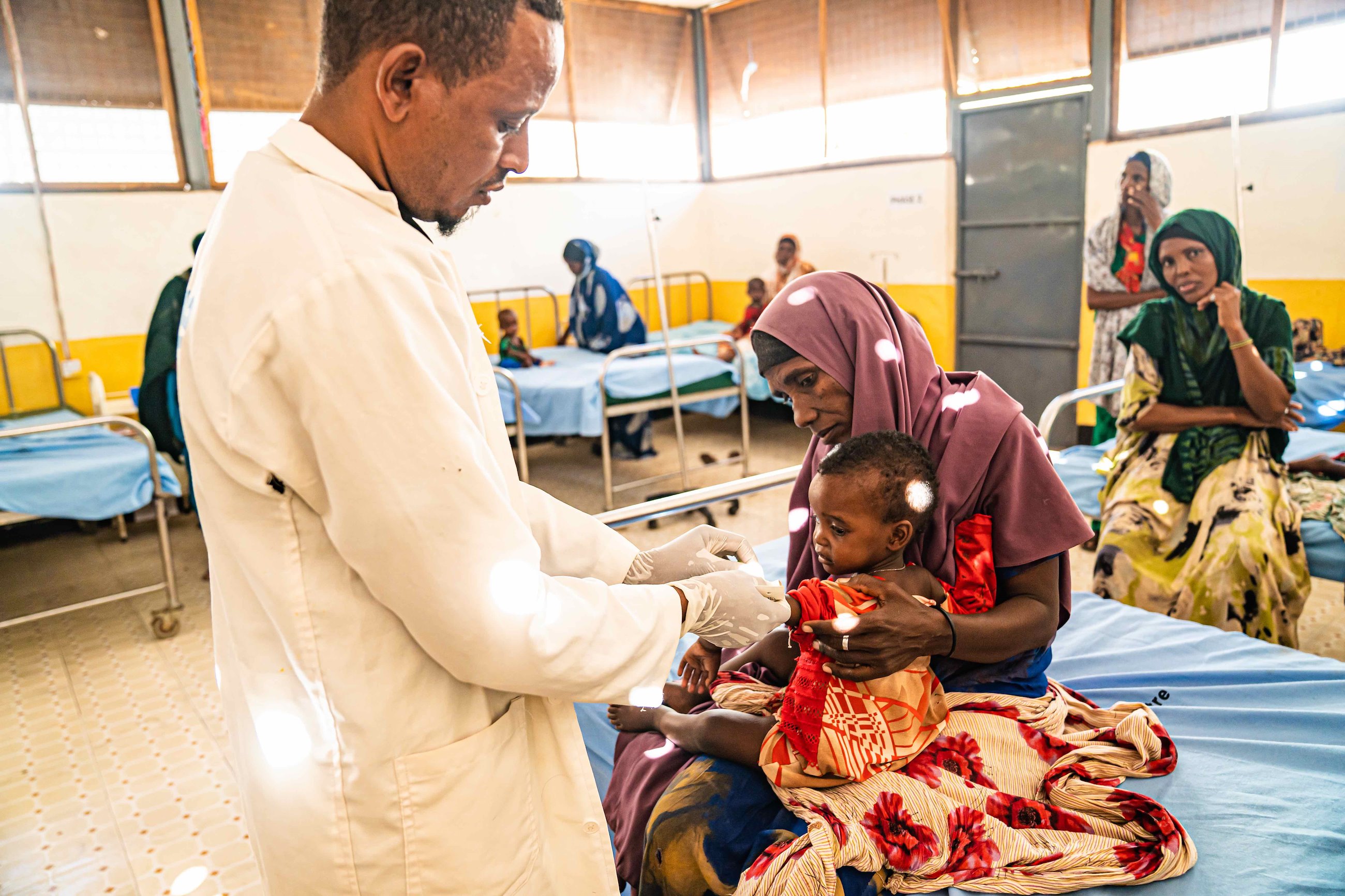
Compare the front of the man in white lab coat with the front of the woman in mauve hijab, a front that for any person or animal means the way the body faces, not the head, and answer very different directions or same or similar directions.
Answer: very different directions

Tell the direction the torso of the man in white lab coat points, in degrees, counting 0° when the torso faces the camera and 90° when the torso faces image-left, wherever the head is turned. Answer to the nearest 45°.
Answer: approximately 270°

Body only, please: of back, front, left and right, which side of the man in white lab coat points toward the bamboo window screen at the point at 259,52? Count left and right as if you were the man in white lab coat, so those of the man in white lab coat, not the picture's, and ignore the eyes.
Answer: left

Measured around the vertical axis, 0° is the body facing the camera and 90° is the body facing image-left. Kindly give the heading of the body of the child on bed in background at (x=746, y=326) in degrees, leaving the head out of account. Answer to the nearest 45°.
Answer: approximately 45°

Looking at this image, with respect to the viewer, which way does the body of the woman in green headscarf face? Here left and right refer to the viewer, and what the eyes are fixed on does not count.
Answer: facing the viewer

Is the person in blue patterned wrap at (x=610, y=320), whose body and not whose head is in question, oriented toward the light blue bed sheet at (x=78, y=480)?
yes

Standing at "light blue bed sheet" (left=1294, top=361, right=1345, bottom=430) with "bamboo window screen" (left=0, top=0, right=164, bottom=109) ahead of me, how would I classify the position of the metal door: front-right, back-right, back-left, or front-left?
front-right

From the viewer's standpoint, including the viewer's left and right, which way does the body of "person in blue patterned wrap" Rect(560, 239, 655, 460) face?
facing the viewer and to the left of the viewer

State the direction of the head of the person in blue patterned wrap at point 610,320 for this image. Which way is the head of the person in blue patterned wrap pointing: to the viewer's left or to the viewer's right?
to the viewer's left

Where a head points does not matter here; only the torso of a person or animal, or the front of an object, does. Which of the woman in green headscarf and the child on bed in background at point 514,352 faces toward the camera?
the woman in green headscarf

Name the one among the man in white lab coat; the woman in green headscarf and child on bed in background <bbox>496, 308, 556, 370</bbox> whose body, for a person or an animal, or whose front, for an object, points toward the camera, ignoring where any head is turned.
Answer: the woman in green headscarf

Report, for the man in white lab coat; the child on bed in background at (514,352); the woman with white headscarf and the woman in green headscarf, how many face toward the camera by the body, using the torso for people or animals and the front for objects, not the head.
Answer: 2

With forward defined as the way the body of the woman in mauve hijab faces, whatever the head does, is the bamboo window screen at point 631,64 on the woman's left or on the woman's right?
on the woman's right

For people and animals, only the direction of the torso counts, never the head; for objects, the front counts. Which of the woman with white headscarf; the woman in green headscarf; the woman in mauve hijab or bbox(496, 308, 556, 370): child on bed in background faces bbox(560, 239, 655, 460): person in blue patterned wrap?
the child on bed in background

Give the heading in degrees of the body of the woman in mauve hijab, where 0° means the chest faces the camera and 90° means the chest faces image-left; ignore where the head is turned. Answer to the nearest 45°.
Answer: approximately 45°

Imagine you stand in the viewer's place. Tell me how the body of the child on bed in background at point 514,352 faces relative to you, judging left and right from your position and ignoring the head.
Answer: facing to the right of the viewer
